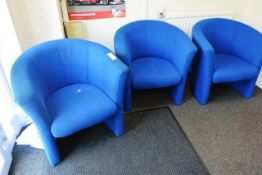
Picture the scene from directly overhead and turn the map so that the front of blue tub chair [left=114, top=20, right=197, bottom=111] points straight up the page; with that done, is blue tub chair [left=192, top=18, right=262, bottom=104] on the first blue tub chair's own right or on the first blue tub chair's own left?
on the first blue tub chair's own left

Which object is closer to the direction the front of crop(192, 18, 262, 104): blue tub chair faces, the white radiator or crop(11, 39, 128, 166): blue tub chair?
the blue tub chair

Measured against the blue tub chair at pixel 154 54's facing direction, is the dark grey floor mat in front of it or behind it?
in front

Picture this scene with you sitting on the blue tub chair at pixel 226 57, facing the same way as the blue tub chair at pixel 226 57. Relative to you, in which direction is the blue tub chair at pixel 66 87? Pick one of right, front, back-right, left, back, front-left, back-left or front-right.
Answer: right

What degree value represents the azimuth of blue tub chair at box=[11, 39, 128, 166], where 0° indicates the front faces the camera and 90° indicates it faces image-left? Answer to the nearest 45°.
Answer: approximately 315°

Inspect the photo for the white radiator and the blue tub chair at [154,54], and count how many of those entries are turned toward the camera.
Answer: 2

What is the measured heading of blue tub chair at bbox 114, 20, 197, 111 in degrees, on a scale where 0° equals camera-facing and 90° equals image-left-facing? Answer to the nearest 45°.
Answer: approximately 0°

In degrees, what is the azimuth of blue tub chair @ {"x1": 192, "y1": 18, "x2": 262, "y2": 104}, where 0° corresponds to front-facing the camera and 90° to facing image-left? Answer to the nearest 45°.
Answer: approximately 315°

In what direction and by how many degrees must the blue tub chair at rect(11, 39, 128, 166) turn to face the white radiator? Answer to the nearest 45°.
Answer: approximately 90° to its left
